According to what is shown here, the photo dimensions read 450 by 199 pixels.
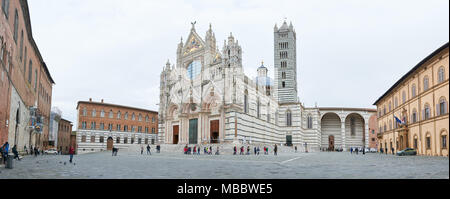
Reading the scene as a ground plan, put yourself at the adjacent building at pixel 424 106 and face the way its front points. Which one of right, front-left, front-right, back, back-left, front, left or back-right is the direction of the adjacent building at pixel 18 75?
front

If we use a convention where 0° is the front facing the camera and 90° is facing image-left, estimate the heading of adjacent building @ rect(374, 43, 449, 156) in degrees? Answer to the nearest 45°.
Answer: approximately 45°

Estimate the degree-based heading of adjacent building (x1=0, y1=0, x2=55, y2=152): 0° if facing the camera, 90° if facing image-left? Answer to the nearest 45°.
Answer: approximately 270°

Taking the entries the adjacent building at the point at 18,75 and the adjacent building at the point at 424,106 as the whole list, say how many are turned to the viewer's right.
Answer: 1

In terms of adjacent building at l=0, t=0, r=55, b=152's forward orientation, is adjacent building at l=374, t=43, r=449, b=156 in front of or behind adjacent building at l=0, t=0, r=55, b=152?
in front

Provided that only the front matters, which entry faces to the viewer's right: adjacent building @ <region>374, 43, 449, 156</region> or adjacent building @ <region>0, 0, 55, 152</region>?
adjacent building @ <region>0, 0, 55, 152</region>

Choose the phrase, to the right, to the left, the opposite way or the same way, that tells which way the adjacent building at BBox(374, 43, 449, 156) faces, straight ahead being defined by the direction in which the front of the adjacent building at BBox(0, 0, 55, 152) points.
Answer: the opposite way
